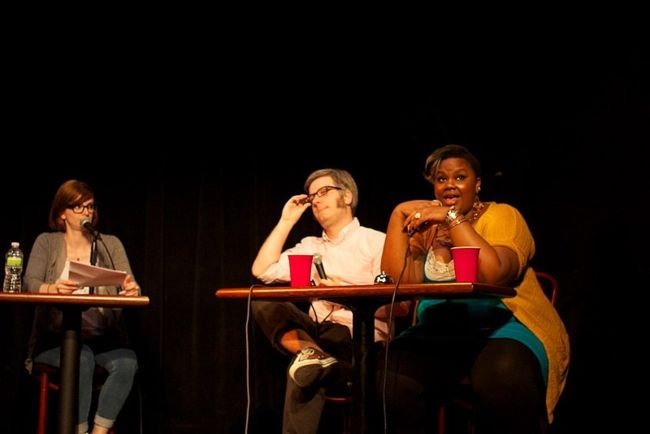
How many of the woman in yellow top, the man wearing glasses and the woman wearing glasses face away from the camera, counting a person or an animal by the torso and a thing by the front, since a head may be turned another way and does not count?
0

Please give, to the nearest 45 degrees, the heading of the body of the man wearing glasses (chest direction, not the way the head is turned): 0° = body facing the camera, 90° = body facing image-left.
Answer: approximately 45°

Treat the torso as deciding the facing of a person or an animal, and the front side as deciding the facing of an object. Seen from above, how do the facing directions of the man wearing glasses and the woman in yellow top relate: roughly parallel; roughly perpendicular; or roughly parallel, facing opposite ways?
roughly parallel

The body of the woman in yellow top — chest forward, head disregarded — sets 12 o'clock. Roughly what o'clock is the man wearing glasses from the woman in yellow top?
The man wearing glasses is roughly at 3 o'clock from the woman in yellow top.

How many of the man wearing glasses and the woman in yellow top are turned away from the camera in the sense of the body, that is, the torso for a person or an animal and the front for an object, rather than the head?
0

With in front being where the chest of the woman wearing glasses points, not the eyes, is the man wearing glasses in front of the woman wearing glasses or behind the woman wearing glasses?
in front

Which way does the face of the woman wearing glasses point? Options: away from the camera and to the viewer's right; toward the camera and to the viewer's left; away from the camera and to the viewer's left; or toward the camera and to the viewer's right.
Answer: toward the camera and to the viewer's right

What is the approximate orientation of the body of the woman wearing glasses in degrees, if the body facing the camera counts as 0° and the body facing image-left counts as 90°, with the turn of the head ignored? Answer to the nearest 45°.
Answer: approximately 315°

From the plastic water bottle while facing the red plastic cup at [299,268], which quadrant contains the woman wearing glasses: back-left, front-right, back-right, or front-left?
front-left

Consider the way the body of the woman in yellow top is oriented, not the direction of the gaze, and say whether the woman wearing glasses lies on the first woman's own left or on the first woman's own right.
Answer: on the first woman's own right

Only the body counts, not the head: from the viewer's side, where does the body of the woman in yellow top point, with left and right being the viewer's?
facing the viewer and to the left of the viewer

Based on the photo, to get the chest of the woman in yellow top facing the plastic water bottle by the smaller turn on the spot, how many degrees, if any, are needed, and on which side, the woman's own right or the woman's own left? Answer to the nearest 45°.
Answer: approximately 45° to the woman's own right
